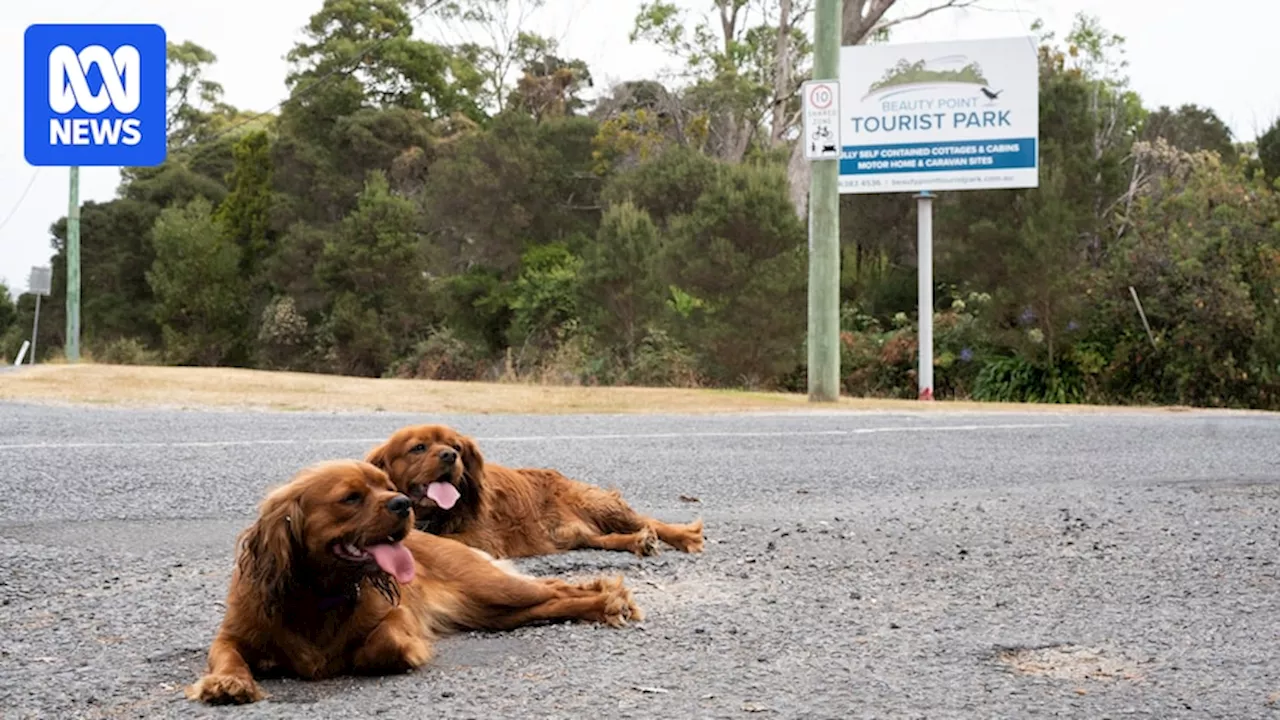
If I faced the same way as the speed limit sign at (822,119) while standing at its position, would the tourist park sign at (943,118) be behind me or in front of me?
behind

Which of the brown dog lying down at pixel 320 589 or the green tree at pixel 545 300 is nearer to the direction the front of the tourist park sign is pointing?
the brown dog lying down

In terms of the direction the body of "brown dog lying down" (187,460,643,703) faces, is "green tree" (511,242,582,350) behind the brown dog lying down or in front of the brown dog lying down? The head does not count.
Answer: behind

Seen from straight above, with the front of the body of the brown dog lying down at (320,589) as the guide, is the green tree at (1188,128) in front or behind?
behind

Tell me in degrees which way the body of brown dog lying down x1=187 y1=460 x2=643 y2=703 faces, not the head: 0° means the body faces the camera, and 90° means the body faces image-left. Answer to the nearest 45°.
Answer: approximately 45°

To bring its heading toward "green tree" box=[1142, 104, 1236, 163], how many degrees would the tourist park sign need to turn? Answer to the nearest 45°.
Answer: approximately 180°

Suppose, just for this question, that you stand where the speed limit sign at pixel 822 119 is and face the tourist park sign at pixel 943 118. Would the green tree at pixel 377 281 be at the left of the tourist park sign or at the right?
left

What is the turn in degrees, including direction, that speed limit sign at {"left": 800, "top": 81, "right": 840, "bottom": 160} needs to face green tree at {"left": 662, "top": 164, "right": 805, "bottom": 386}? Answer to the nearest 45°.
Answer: approximately 180°

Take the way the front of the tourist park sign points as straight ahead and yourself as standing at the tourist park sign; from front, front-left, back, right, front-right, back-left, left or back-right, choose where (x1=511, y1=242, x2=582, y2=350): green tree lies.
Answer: back-right
